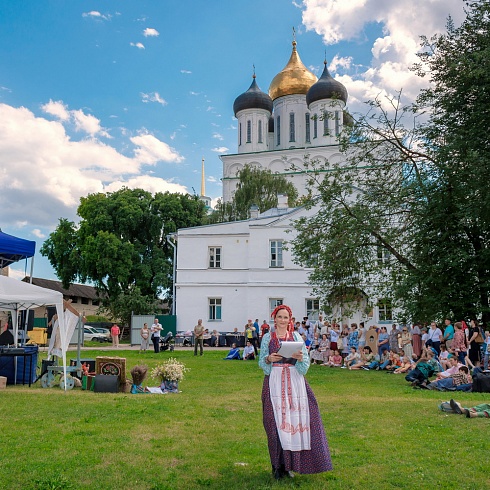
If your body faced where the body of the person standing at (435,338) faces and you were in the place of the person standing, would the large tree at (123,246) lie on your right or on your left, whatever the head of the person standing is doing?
on your right

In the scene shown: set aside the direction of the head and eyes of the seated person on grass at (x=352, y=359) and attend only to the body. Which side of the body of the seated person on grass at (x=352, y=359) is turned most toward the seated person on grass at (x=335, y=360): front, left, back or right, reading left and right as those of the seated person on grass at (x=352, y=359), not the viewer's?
right

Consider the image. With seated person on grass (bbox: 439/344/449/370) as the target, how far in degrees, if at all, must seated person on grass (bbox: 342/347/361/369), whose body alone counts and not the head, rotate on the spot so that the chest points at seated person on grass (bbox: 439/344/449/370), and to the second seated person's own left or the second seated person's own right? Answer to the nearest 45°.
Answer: approximately 90° to the second seated person's own left

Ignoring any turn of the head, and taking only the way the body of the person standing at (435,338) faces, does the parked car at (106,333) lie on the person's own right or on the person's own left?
on the person's own right

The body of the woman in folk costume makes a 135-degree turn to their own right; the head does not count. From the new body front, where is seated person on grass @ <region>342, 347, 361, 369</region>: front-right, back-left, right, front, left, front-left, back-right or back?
front-right

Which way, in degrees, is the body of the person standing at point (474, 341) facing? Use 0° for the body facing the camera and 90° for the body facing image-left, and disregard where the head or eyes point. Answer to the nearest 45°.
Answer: approximately 90°
